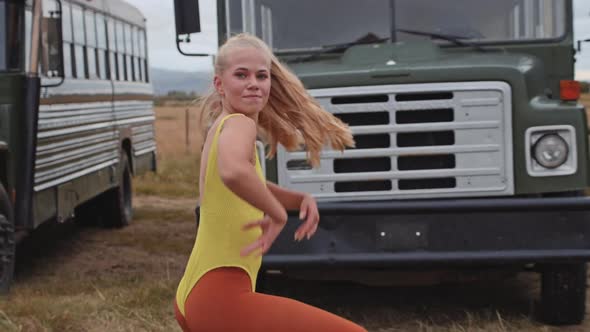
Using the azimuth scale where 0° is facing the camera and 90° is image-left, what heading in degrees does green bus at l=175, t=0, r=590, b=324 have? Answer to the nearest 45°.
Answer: approximately 0°

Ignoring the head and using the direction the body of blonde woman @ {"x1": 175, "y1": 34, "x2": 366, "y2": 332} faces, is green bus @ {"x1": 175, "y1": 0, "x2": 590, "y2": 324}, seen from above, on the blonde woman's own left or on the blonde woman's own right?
on the blonde woman's own left

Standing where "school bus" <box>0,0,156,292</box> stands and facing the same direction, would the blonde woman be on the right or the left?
on its left

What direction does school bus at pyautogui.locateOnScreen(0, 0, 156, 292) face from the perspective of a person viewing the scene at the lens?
facing the viewer and to the left of the viewer

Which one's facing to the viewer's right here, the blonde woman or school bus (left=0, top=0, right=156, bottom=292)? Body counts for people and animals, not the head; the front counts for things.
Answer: the blonde woman

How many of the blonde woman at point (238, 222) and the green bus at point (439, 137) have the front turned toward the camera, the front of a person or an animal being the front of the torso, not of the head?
1

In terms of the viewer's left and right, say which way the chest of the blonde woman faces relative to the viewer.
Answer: facing to the right of the viewer

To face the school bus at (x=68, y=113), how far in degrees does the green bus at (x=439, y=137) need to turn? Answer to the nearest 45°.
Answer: approximately 135° to its right

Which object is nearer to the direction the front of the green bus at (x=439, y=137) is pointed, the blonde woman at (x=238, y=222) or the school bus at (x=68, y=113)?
the blonde woman

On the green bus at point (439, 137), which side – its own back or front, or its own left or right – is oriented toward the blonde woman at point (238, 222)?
front
